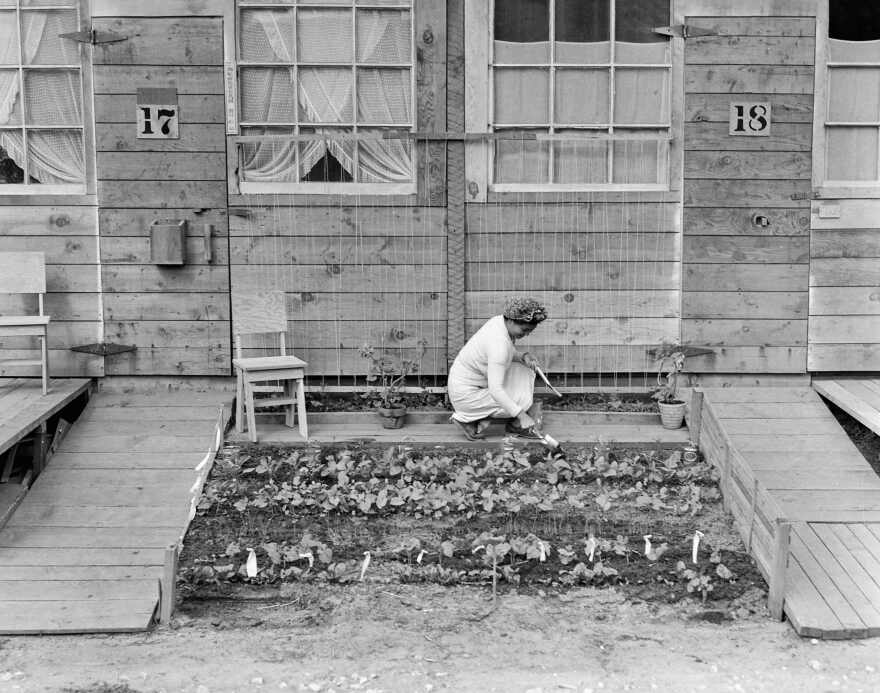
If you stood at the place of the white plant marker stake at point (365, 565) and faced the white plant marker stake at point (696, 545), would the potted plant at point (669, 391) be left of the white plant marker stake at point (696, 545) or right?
left

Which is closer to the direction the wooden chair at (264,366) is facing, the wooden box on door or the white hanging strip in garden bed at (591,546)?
the white hanging strip in garden bed

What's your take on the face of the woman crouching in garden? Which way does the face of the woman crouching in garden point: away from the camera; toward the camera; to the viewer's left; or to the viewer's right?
to the viewer's right

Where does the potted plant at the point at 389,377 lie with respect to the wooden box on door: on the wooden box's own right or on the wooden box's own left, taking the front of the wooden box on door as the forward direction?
on the wooden box's own left

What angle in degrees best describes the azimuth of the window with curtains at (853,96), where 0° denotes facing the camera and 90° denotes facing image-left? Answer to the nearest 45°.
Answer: approximately 0°

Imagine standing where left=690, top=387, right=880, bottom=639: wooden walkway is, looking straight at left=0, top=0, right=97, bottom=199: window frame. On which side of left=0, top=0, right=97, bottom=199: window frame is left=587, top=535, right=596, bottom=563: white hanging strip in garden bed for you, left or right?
left

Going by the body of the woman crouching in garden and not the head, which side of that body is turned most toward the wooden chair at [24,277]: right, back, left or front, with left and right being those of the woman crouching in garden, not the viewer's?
back

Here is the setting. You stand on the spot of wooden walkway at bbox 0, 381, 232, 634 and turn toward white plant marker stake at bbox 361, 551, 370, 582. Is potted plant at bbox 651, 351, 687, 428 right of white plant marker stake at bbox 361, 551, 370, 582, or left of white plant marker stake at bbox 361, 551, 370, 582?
left

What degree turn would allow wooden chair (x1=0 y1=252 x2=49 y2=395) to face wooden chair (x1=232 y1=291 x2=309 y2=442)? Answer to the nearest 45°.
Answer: approximately 45° to its left
